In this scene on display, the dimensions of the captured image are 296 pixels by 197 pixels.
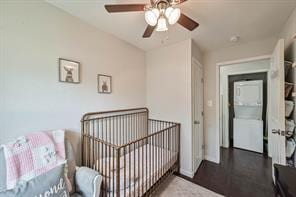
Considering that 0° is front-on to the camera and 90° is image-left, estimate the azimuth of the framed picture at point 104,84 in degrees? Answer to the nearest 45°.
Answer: approximately 315°

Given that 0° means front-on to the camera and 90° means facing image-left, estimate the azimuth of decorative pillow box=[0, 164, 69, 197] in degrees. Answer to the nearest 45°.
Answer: approximately 315°

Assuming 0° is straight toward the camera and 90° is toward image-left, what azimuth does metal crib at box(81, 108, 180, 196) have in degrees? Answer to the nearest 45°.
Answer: approximately 315°

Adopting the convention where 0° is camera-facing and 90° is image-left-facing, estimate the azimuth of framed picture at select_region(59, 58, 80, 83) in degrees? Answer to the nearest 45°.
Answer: approximately 315°

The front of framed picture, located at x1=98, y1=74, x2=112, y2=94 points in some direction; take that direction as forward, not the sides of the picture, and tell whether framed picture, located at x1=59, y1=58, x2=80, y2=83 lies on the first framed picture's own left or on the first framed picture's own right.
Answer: on the first framed picture's own right

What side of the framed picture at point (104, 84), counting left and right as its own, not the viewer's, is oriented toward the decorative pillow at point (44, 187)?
right
